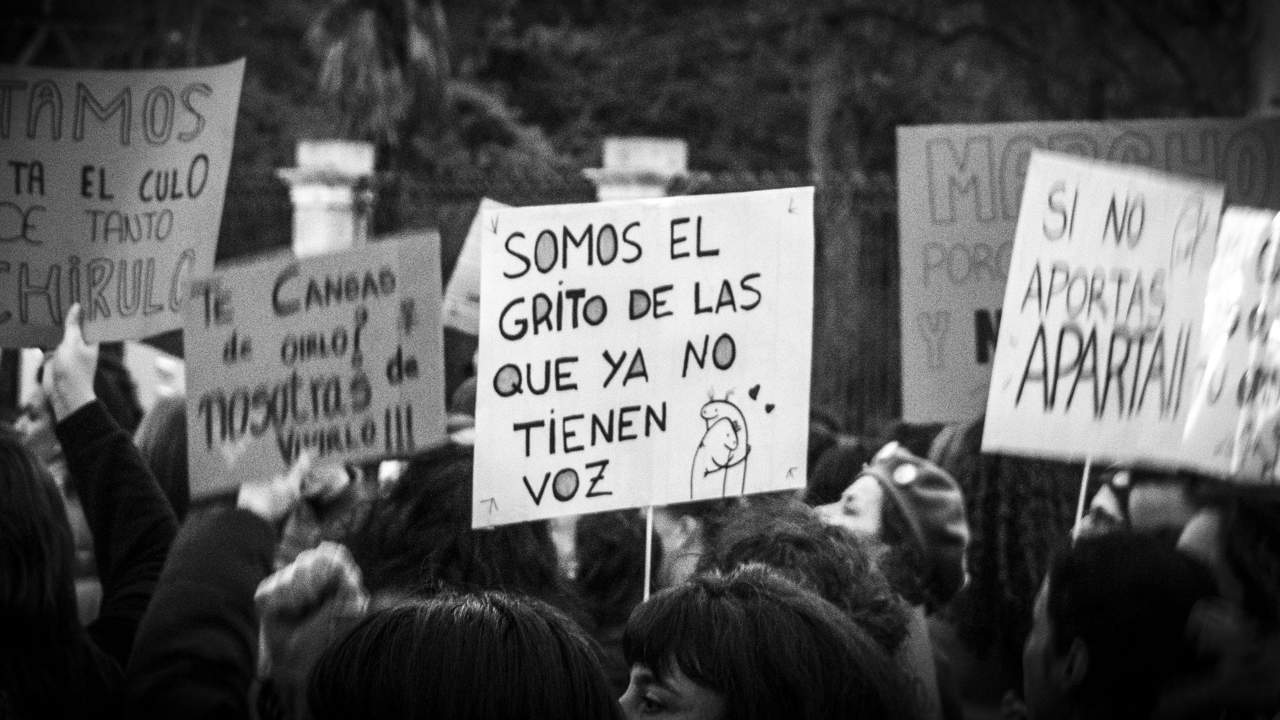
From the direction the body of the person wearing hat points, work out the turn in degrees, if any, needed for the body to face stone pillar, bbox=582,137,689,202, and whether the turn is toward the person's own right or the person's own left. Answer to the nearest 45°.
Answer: approximately 45° to the person's own right

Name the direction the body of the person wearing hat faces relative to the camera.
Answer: to the viewer's left

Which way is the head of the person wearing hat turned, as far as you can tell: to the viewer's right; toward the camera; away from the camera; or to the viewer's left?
to the viewer's left

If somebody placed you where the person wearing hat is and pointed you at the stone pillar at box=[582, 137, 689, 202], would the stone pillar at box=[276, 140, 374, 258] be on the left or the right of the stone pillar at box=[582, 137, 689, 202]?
left

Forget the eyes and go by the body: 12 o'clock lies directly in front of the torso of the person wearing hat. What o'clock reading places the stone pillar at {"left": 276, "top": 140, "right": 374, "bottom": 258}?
The stone pillar is roughly at 1 o'clock from the person wearing hat.
